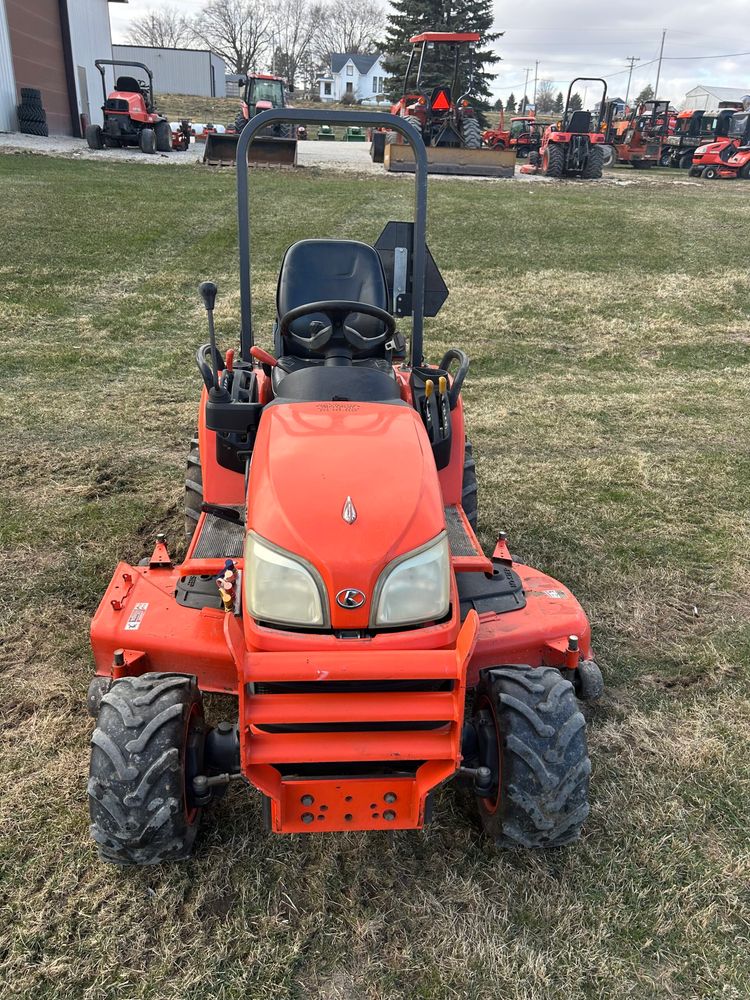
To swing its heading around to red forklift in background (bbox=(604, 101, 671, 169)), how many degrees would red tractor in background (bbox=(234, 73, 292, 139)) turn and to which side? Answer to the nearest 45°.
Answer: approximately 90° to its left

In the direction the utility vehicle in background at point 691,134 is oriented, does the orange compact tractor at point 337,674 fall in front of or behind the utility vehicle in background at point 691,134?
in front

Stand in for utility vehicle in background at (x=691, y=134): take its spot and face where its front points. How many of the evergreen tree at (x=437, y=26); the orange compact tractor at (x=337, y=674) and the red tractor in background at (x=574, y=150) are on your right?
1

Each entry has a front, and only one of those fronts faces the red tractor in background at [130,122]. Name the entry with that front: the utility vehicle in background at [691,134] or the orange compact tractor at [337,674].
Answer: the utility vehicle in background at [691,134]

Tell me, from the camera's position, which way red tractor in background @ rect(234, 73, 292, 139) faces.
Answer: facing the viewer

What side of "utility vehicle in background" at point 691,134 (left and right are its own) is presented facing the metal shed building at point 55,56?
front

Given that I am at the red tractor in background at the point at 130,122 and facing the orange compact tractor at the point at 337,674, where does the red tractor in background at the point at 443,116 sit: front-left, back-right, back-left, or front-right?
front-left

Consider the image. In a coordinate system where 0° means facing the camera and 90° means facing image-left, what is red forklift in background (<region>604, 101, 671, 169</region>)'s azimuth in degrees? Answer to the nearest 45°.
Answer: approximately 45°

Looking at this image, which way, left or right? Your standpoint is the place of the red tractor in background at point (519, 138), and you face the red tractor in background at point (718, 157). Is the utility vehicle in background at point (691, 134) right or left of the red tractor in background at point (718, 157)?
left

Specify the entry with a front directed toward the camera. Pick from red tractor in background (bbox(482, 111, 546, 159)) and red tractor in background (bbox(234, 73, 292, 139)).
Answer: red tractor in background (bbox(234, 73, 292, 139))

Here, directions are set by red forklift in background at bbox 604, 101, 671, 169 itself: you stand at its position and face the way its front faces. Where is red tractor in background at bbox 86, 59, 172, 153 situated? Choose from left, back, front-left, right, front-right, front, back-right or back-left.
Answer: front

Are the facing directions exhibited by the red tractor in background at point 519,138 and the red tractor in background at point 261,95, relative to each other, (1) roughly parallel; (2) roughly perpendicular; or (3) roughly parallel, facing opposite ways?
roughly perpendicular

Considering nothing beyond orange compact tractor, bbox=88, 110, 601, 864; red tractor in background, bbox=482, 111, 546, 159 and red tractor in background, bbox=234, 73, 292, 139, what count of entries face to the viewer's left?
1

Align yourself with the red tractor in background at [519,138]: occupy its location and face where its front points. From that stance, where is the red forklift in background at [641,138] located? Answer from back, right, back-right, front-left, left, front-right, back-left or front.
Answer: back

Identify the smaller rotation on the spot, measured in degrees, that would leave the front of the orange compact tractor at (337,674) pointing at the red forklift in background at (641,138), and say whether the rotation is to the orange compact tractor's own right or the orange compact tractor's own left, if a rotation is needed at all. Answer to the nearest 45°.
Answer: approximately 180°

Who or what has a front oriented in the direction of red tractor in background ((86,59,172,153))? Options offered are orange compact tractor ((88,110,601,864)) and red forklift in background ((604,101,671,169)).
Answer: red forklift in background ((604,101,671,169))
